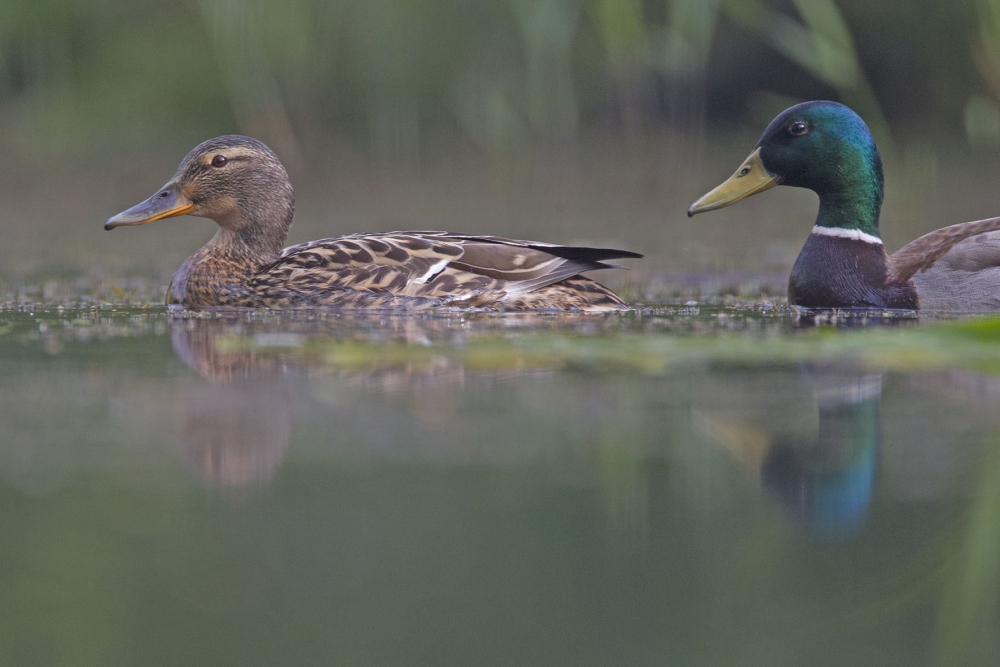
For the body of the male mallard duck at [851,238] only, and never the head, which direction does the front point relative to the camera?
to the viewer's left

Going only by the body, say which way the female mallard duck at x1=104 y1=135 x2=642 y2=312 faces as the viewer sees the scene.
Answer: to the viewer's left

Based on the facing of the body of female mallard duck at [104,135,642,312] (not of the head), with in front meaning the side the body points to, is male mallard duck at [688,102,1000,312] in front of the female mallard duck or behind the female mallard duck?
behind

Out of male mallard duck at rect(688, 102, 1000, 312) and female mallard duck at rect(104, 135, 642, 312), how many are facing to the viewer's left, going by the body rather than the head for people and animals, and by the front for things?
2
